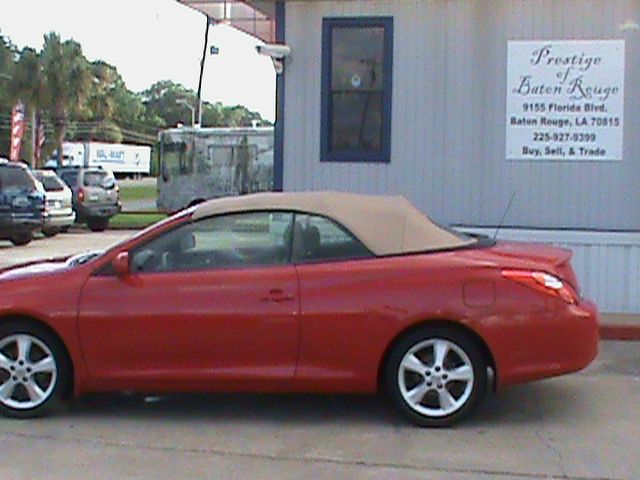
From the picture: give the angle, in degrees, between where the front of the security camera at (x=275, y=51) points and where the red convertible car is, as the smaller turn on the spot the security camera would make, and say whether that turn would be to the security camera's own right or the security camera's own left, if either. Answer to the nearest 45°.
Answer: approximately 90° to the security camera's own left

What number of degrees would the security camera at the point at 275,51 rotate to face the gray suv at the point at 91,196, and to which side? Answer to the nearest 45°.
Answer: approximately 90° to its right

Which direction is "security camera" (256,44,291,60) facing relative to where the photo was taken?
to the viewer's left

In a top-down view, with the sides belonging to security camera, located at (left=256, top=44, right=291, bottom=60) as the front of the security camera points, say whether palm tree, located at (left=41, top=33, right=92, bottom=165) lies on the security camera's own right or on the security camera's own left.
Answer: on the security camera's own right

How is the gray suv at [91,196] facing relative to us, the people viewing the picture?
facing away from the viewer and to the left of the viewer

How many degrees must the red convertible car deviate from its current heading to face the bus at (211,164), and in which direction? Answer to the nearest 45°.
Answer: approximately 90° to its right

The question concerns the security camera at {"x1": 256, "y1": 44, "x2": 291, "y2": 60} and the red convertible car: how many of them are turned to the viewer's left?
2

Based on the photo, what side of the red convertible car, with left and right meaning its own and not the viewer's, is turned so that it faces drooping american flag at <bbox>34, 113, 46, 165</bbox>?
right

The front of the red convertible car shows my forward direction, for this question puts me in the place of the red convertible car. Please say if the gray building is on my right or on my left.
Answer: on my right

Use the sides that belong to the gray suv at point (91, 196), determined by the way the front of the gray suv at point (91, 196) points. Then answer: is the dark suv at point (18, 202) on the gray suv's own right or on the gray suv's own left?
on the gray suv's own left

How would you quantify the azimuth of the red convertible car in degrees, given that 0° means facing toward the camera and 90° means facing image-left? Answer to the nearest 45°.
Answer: approximately 90°
